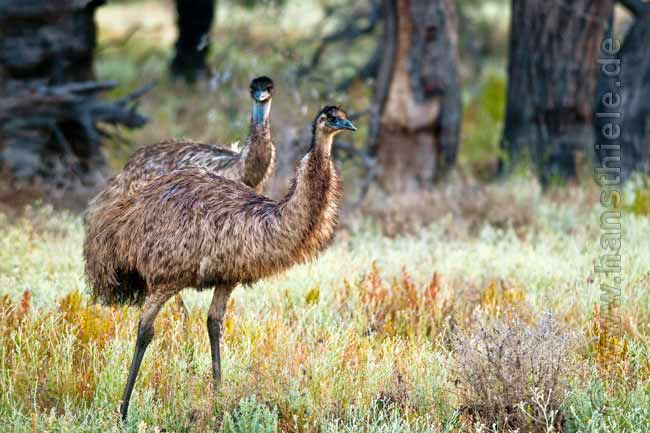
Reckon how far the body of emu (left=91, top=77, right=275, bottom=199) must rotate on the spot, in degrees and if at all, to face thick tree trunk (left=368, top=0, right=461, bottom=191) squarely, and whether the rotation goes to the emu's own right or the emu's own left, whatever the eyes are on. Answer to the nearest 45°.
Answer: approximately 45° to the emu's own left

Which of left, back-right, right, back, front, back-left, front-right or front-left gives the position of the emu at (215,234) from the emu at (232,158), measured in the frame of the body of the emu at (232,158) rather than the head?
right

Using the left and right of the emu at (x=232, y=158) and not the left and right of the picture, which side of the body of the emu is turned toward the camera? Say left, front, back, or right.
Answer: right

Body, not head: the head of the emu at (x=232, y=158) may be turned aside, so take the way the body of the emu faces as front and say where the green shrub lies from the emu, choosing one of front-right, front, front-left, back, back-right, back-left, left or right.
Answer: right

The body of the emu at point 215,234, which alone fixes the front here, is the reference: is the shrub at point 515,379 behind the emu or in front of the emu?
in front

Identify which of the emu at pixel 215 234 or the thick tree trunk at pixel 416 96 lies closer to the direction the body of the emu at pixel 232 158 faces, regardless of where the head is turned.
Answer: the thick tree trunk

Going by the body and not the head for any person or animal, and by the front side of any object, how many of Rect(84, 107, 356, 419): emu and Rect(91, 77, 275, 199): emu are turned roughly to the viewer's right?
2

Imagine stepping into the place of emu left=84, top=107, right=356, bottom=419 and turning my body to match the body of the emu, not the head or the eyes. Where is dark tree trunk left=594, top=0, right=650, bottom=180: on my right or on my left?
on my left

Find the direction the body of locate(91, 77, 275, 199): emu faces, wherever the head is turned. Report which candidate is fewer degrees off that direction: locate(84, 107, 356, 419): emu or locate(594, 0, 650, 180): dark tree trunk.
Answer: the dark tree trunk

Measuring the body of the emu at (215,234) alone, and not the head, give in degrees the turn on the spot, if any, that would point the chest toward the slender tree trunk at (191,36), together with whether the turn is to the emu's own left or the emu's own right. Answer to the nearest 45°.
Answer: approximately 90° to the emu's own left

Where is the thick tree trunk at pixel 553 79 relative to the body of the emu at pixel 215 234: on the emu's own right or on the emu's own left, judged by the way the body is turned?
on the emu's own left

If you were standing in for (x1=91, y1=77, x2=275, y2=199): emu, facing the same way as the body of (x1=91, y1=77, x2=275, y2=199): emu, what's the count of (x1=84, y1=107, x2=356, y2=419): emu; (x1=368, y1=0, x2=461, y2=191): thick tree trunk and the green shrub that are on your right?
2

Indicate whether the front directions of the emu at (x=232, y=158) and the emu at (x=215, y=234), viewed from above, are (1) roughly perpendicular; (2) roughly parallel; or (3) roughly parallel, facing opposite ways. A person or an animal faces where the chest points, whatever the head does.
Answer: roughly parallel

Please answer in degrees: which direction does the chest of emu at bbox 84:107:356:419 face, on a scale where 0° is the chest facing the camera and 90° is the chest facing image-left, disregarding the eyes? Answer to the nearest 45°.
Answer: approximately 270°

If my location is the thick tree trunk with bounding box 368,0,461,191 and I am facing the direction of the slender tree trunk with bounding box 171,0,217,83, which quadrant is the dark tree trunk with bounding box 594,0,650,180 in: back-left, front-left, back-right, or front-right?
back-right
